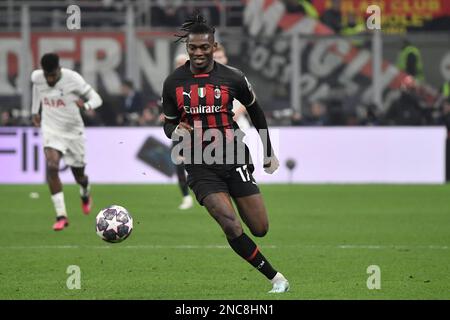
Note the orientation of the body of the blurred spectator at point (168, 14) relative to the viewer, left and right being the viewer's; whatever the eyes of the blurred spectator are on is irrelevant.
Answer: facing the viewer

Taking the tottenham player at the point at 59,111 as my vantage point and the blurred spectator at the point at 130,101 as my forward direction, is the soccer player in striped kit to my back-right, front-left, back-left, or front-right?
back-right

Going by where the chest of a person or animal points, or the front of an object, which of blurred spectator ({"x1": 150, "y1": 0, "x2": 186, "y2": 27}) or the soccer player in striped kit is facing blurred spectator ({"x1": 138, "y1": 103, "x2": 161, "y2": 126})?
blurred spectator ({"x1": 150, "y1": 0, "x2": 186, "y2": 27})

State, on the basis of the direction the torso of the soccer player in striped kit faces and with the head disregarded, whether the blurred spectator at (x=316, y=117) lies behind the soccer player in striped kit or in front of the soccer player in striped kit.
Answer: behind

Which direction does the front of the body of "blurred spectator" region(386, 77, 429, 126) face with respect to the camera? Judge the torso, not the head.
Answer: toward the camera

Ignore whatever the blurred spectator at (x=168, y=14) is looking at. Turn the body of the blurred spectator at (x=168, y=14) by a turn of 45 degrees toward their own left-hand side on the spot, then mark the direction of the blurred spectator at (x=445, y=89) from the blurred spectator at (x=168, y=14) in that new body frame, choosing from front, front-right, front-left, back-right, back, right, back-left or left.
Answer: front-left

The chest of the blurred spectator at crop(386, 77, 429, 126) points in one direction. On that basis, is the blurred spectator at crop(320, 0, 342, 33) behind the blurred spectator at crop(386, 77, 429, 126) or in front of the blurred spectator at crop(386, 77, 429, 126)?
behind

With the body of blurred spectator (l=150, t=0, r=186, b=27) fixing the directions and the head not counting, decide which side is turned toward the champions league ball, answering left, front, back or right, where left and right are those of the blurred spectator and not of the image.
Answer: front
